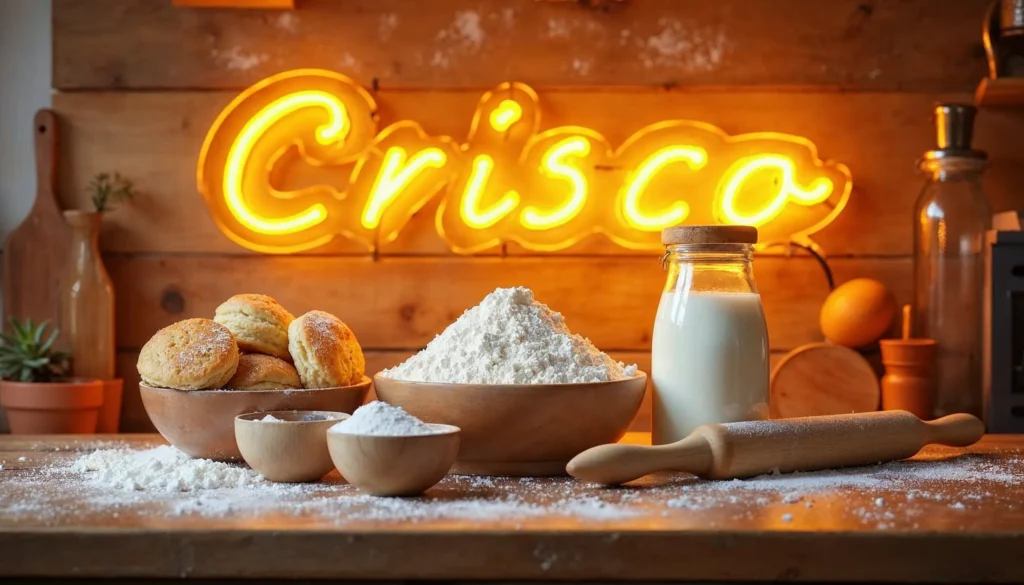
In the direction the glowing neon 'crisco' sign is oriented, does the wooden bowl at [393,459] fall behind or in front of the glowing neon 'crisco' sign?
in front

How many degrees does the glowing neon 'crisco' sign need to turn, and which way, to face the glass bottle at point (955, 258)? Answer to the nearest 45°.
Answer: approximately 90° to its left

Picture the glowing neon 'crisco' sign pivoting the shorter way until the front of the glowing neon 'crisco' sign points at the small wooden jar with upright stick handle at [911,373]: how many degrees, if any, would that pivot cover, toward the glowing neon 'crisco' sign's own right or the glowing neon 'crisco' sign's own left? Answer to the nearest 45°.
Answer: approximately 90° to the glowing neon 'crisco' sign's own left

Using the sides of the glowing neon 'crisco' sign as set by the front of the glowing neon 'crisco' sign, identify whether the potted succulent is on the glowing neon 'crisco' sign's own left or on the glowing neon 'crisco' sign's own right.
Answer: on the glowing neon 'crisco' sign's own right

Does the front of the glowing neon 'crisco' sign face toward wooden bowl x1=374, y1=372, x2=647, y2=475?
yes

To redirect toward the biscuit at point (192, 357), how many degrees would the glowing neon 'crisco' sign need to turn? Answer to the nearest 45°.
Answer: approximately 45° to its right

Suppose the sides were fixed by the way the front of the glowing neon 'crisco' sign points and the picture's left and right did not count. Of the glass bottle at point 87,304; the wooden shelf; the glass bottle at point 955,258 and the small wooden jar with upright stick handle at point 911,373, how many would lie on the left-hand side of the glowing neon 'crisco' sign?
3

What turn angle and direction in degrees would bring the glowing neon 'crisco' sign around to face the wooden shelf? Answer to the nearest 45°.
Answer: approximately 90° to its left

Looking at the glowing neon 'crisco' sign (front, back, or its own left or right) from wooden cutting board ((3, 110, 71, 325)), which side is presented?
right

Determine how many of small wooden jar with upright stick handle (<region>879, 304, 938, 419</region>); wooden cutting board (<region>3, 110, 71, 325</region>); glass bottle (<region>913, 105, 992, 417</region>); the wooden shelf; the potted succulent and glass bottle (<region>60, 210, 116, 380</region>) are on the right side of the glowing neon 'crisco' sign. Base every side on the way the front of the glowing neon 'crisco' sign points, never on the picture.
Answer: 3

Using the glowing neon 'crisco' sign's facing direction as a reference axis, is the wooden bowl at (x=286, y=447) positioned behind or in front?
in front

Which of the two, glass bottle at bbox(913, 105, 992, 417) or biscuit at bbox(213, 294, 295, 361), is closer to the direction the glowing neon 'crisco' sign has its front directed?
the biscuit

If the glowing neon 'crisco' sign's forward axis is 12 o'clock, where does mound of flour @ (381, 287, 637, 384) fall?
The mound of flour is roughly at 12 o'clock from the glowing neon 'crisco' sign.

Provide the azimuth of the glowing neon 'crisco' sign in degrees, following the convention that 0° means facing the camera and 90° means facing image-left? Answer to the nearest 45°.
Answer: approximately 0°
